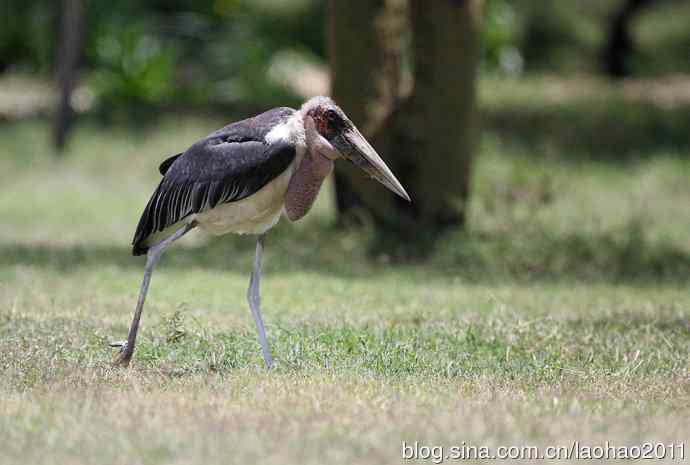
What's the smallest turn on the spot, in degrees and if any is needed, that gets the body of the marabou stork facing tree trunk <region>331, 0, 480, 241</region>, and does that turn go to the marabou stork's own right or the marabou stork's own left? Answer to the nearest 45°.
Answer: approximately 90° to the marabou stork's own left

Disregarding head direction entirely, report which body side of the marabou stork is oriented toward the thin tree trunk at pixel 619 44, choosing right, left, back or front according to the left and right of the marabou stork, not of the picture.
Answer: left

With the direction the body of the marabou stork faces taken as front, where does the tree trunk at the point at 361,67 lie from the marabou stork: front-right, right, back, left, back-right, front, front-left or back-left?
left

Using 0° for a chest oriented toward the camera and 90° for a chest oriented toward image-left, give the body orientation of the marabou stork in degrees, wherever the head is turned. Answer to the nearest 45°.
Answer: approximately 270°

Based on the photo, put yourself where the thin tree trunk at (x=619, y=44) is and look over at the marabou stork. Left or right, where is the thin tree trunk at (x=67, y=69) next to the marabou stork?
right

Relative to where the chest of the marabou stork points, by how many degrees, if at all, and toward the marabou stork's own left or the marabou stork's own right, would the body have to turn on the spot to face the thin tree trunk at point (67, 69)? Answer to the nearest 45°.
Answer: approximately 90° to the marabou stork's own left

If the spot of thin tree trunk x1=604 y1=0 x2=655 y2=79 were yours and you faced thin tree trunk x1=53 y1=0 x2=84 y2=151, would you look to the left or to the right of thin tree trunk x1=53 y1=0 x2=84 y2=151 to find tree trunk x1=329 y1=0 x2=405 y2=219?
left
